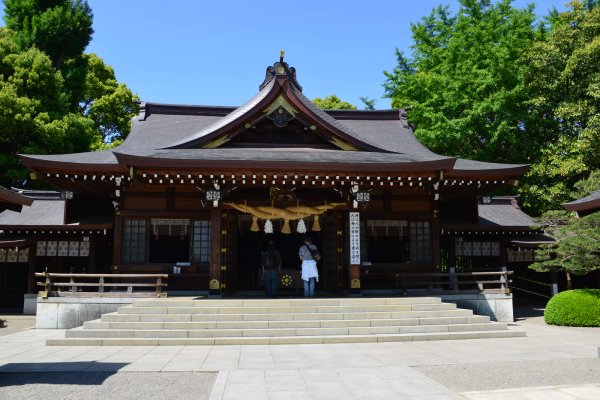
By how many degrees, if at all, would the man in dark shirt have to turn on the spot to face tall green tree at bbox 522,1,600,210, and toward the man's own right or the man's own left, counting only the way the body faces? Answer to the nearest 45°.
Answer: approximately 45° to the man's own right

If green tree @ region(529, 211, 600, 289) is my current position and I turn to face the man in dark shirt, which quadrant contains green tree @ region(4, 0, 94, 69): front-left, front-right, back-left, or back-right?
front-right

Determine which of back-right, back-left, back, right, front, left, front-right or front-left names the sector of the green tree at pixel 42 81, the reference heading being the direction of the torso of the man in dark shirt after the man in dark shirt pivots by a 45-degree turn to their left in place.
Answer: front

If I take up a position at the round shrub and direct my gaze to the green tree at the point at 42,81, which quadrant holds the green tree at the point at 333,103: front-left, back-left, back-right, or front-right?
front-right

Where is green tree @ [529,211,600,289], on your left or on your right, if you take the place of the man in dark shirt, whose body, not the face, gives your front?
on your right

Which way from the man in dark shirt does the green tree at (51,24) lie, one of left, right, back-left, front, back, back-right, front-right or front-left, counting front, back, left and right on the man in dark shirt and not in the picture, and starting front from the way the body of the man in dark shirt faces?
front-left

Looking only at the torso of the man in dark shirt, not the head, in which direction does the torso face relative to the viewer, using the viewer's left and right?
facing away from the viewer

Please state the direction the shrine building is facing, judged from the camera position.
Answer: facing the viewer

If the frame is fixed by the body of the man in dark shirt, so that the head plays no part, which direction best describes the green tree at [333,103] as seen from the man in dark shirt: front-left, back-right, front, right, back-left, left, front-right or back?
front

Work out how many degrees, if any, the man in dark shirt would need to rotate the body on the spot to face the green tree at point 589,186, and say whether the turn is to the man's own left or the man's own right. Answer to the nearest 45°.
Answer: approximately 90° to the man's own right

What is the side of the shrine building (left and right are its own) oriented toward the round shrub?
left

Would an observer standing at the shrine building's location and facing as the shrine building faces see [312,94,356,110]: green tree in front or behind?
behind
